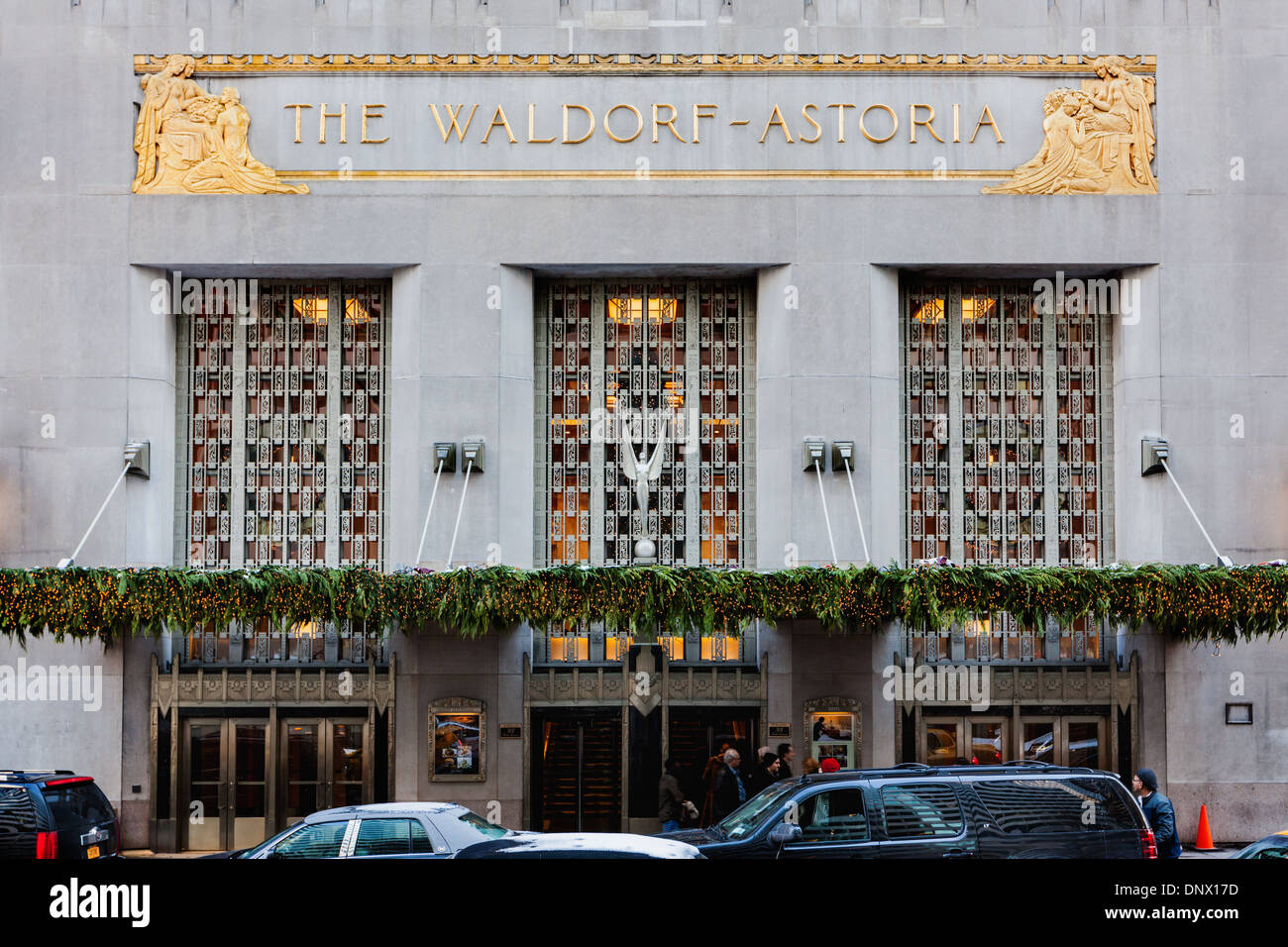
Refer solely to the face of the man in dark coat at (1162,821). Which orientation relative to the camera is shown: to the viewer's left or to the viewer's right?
to the viewer's left

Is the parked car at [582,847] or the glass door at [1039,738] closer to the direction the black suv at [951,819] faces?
the parked car

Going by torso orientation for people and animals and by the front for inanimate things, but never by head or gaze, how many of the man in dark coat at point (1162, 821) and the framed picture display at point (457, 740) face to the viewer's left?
1

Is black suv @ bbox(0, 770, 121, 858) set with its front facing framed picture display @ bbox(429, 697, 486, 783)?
no

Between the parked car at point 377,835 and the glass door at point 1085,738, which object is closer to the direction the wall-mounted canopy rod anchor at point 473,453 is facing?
the parked car

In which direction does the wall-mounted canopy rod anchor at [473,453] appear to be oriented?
toward the camera

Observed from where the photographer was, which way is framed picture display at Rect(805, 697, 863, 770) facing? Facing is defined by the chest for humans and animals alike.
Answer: facing the viewer

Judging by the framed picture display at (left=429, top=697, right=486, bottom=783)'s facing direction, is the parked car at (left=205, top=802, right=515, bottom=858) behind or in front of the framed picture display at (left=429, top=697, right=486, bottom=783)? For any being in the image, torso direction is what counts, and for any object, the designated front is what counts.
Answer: in front

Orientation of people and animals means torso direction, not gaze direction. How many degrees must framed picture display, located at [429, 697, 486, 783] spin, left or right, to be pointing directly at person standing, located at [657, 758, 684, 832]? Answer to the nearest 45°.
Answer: approximately 45° to its left

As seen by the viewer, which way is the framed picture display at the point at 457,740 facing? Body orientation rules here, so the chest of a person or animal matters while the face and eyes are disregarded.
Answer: toward the camera

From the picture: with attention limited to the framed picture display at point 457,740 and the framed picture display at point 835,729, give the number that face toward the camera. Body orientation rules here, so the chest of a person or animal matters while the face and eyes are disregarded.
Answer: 2

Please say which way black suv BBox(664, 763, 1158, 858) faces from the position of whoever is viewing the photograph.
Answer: facing to the left of the viewer

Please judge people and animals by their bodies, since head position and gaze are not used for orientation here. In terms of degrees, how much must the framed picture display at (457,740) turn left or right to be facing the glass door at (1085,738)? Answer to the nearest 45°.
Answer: approximately 90° to its left

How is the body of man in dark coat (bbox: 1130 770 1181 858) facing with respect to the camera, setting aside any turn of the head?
to the viewer's left

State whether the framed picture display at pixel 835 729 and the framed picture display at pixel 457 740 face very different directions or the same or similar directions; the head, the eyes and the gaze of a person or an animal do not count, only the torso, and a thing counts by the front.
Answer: same or similar directions

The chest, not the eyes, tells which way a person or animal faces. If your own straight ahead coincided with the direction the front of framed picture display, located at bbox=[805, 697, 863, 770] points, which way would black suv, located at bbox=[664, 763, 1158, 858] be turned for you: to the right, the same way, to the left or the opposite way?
to the right
